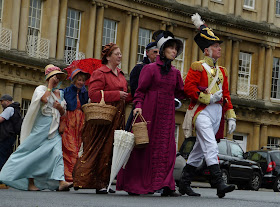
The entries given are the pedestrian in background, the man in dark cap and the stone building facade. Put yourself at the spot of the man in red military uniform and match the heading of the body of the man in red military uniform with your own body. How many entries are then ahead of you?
0

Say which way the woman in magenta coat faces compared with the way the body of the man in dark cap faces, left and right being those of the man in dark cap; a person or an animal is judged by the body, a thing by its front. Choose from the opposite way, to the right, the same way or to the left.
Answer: the same way

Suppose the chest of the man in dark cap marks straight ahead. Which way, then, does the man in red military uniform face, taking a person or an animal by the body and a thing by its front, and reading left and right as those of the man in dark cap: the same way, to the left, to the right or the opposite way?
the same way

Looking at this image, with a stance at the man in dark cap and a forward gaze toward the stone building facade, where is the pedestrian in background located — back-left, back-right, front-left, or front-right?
front-left

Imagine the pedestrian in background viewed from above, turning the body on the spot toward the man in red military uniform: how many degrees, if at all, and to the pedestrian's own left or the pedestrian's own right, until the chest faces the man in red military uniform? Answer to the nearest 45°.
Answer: approximately 135° to the pedestrian's own left

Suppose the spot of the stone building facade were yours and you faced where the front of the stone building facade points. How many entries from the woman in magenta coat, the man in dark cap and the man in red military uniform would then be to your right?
0

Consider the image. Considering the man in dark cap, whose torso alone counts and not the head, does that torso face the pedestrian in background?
no

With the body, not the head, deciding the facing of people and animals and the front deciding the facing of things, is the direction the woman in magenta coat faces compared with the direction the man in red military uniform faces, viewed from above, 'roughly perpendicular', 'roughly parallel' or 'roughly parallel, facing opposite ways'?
roughly parallel

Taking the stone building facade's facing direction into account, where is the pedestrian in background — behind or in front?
in front

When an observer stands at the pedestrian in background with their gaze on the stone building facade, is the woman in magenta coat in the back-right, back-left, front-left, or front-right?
back-right

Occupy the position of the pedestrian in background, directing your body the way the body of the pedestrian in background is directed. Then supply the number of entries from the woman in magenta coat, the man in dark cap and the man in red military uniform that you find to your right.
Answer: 0

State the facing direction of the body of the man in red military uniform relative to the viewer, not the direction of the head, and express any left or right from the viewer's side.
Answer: facing the viewer and to the right of the viewer
